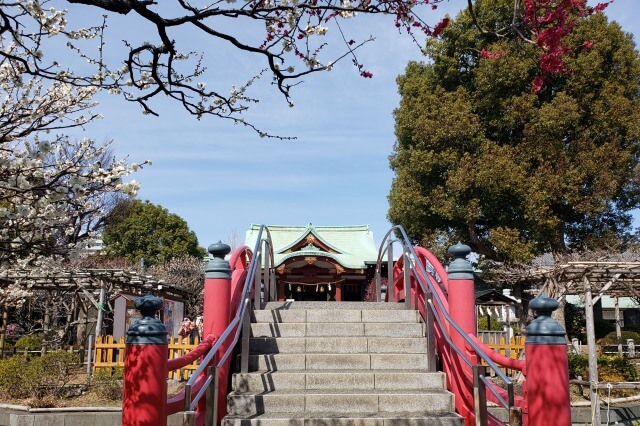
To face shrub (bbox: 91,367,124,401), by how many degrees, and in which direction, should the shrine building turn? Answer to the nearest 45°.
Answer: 0° — it already faces it

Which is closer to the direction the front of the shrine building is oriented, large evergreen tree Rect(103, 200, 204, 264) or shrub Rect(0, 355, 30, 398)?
the shrub

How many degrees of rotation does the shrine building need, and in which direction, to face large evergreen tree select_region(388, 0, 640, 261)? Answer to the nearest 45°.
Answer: approximately 45° to its left

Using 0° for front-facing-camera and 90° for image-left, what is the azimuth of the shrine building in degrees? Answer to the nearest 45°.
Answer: approximately 0°

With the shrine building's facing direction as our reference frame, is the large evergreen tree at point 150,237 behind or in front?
behind
